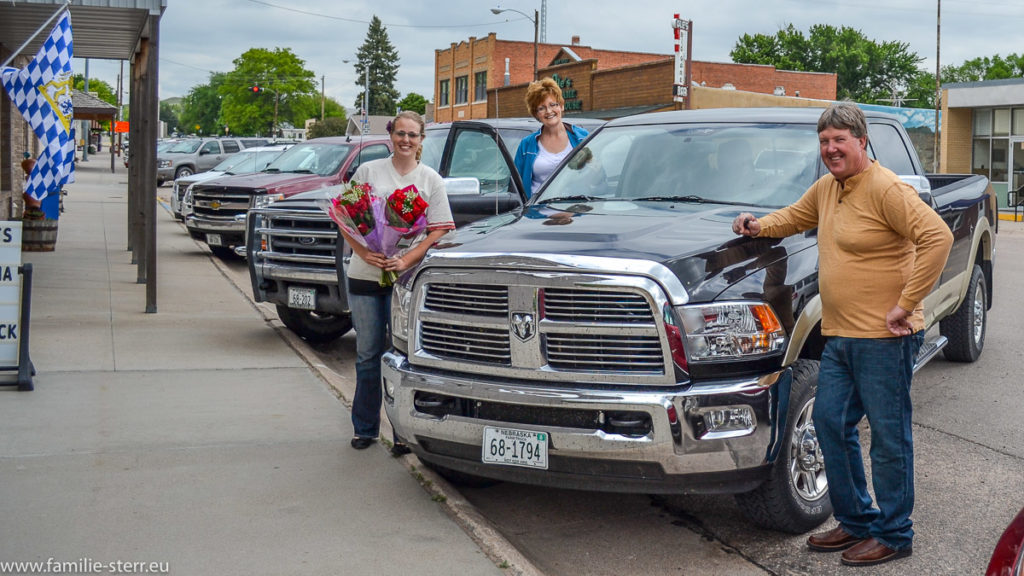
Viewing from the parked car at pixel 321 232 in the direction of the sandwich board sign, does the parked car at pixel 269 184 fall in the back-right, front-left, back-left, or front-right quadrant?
back-right

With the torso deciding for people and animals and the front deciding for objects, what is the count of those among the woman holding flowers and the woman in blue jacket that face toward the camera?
2

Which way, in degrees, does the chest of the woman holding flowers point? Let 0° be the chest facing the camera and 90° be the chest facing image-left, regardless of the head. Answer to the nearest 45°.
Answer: approximately 0°

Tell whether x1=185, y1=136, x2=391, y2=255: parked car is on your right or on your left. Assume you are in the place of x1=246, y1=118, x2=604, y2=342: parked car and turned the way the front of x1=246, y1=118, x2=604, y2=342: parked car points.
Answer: on your right

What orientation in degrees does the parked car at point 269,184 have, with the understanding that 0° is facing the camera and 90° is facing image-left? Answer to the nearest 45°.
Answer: approximately 45°
